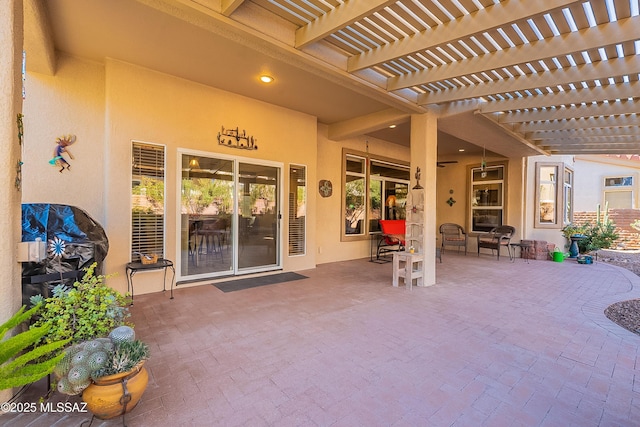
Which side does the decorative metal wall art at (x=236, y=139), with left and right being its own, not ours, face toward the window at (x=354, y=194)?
left

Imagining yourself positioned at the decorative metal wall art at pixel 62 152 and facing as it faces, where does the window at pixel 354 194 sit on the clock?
The window is roughly at 9 o'clock from the decorative metal wall art.

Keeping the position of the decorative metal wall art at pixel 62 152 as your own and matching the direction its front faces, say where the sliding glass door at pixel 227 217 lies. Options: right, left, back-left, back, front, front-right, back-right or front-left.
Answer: left

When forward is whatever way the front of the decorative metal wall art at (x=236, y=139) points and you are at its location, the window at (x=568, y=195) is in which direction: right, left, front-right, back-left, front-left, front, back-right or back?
front-left

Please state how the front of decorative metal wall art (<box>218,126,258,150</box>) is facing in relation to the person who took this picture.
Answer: facing the viewer and to the right of the viewer

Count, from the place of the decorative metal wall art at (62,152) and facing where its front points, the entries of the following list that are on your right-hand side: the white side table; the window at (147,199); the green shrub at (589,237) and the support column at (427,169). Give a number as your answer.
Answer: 0

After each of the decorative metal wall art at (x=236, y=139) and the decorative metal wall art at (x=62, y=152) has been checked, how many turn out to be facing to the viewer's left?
0

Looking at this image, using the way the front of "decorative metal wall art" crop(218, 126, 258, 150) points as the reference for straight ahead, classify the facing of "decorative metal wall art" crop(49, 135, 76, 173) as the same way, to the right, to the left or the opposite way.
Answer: the same way

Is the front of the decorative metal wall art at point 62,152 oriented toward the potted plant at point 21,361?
yes

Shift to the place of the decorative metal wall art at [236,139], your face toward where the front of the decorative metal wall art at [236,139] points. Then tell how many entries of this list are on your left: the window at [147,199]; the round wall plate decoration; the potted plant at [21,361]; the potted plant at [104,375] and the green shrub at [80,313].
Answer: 1

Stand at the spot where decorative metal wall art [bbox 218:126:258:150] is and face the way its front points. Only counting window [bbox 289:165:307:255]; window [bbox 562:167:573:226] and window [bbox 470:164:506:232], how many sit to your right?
0

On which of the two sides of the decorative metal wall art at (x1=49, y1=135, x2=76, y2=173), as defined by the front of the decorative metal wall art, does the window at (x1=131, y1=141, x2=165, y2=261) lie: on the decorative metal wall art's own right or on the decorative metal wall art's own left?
on the decorative metal wall art's own left

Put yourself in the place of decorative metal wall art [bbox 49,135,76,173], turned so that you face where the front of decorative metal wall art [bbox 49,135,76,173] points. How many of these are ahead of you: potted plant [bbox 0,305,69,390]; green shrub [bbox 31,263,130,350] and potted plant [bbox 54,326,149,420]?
3

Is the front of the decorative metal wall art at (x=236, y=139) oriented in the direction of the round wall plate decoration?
no

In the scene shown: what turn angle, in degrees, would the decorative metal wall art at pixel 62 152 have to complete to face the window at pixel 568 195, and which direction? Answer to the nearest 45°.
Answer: approximately 90° to its left

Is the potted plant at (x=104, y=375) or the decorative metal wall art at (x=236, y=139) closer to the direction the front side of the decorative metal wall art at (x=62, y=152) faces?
the potted plant
